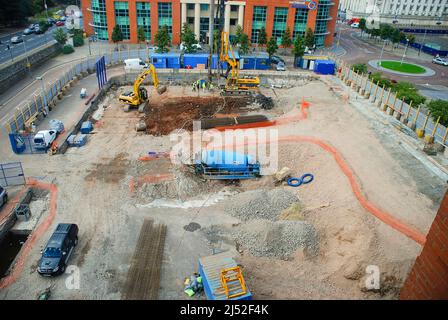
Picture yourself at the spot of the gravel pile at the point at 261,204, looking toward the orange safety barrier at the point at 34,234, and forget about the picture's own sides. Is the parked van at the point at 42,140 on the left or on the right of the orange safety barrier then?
right

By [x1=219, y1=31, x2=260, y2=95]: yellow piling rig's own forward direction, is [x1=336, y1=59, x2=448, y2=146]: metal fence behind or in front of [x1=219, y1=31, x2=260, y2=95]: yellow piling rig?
behind

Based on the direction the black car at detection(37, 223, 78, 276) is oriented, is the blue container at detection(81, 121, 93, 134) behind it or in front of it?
behind

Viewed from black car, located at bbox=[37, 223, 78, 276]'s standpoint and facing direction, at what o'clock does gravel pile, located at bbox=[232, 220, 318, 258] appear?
The gravel pile is roughly at 8 o'clock from the black car.

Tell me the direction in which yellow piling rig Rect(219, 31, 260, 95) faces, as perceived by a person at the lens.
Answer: facing to the left of the viewer

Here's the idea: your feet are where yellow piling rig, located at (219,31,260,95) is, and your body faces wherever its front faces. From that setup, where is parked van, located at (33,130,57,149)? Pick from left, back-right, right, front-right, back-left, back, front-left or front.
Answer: front-left

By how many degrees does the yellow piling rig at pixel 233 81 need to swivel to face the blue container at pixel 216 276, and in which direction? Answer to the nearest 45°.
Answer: approximately 90° to its left

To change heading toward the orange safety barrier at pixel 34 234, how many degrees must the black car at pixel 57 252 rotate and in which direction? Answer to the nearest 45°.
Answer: approximately 135° to its right

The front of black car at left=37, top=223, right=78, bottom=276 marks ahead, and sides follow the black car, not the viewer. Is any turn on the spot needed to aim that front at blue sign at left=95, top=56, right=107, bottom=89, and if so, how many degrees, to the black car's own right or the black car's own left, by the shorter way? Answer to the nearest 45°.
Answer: approximately 135° to the black car's own right

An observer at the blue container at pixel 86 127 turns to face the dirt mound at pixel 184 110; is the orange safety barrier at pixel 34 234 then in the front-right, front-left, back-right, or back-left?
back-right

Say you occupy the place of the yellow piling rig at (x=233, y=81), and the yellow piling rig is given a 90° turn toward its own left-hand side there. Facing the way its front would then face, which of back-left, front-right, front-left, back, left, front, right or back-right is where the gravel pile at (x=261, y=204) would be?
front

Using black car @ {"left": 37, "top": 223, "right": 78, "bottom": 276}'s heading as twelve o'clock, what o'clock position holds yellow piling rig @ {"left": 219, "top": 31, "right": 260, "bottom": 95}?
The yellow piling rig is roughly at 6 o'clock from the black car.
